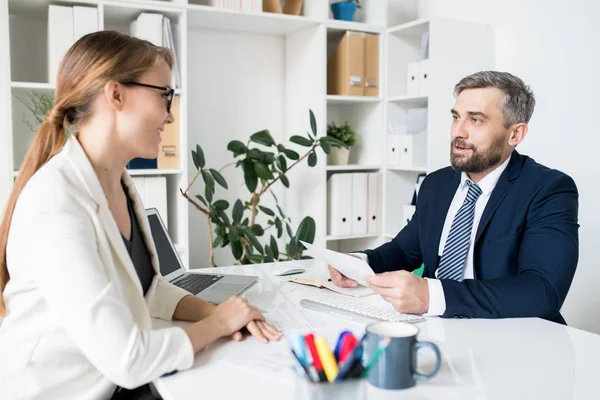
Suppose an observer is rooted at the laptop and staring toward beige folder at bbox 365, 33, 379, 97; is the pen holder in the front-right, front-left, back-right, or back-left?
back-right

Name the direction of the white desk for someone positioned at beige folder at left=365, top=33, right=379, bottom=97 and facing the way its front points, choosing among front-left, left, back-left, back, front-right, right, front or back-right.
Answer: front

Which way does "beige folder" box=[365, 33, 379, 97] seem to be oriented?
toward the camera

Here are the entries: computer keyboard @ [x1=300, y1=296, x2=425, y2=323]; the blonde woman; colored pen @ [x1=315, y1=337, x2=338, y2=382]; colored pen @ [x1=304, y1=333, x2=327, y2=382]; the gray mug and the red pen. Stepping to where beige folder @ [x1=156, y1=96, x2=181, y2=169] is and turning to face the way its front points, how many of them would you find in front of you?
6

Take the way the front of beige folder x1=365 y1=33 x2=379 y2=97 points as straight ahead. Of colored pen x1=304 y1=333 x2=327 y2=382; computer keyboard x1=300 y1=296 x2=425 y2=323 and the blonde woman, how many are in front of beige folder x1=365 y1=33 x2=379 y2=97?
3

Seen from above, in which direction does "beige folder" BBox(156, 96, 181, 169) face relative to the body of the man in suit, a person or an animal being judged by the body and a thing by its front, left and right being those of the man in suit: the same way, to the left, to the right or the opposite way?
to the left

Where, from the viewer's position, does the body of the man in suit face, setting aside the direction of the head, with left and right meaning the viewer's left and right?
facing the viewer and to the left of the viewer

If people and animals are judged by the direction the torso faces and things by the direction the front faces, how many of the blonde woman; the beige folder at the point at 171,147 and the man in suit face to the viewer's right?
1

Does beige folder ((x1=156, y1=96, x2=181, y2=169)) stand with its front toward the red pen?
yes

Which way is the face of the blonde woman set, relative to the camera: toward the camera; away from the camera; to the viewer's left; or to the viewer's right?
to the viewer's right

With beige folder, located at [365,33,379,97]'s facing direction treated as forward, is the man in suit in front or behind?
in front

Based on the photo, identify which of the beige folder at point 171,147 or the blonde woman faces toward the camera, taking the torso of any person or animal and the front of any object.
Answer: the beige folder

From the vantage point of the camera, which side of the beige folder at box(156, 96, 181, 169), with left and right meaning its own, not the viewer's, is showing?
front

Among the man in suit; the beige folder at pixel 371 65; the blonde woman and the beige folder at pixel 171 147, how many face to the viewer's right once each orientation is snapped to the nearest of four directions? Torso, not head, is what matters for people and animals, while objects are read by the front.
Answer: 1

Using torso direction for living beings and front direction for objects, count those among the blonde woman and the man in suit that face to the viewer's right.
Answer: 1

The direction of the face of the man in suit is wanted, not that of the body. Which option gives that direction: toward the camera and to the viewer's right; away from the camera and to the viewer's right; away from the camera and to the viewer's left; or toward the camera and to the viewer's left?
toward the camera and to the viewer's left

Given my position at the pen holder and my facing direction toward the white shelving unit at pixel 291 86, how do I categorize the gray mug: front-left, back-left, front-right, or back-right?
front-right

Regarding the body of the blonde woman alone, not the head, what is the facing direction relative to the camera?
to the viewer's right

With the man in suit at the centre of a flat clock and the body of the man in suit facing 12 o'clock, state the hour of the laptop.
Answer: The laptop is roughly at 1 o'clock from the man in suit.
